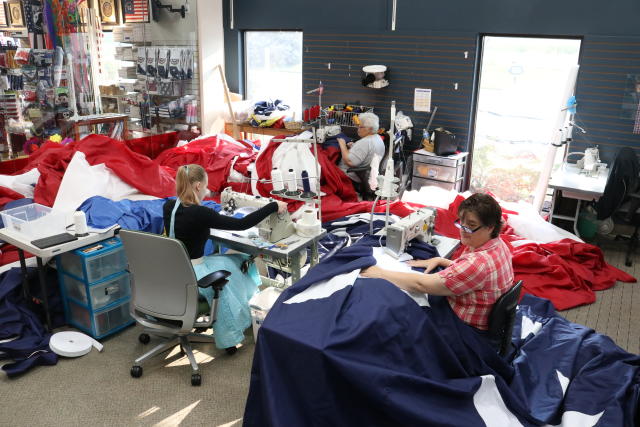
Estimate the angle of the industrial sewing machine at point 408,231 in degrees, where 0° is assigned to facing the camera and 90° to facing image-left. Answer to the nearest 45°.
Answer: approximately 315°

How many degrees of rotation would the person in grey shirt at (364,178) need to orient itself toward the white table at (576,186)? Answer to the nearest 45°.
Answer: approximately 180°

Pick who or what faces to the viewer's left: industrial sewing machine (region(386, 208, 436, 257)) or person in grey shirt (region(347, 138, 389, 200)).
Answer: the person in grey shirt

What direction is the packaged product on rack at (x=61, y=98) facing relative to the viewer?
toward the camera

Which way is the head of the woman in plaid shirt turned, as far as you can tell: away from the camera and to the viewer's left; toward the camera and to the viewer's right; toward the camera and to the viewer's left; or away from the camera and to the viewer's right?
toward the camera and to the viewer's left

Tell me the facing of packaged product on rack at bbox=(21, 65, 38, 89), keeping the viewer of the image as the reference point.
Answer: facing the viewer

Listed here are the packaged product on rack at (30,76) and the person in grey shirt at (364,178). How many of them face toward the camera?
1

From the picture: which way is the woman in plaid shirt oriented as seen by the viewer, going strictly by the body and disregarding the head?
to the viewer's left

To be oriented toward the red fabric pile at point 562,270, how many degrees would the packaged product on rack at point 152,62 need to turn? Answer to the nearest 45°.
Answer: approximately 45° to its left

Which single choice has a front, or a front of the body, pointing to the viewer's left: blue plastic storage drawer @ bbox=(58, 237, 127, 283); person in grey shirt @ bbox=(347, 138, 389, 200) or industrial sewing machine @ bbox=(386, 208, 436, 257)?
the person in grey shirt

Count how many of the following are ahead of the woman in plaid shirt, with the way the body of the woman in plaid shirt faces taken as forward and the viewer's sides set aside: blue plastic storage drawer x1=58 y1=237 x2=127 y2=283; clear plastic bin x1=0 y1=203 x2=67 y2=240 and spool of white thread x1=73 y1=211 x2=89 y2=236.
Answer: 3

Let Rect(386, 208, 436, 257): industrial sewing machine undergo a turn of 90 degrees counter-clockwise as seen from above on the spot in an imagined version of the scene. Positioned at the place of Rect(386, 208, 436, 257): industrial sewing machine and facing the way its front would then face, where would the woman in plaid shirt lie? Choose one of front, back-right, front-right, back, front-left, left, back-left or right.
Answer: right

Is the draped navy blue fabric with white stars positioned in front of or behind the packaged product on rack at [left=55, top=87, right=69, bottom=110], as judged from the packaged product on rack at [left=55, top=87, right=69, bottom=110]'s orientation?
in front

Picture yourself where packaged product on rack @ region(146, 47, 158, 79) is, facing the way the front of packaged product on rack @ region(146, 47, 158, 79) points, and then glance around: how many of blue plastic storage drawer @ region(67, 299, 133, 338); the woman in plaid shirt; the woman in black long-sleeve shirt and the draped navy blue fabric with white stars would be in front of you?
4

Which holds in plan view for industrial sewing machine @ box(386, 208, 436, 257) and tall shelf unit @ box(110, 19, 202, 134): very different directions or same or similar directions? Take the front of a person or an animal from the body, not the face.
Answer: same or similar directions

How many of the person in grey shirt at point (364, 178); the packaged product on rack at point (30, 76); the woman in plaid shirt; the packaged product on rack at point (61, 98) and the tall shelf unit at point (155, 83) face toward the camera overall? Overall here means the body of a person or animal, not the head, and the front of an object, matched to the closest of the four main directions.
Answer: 3

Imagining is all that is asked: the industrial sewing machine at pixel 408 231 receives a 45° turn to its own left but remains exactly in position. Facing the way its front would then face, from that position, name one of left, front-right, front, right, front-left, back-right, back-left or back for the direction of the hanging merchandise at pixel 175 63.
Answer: back-left

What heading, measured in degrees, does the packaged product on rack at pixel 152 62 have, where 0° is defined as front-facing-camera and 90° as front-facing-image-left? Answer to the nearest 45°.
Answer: approximately 0°
